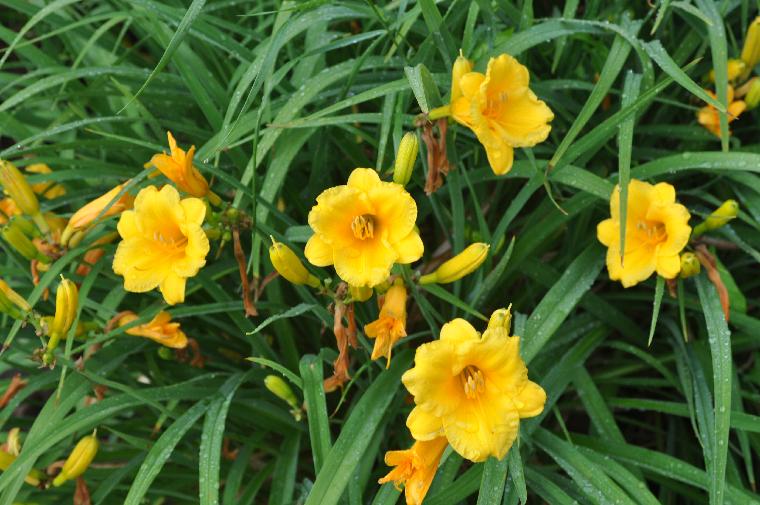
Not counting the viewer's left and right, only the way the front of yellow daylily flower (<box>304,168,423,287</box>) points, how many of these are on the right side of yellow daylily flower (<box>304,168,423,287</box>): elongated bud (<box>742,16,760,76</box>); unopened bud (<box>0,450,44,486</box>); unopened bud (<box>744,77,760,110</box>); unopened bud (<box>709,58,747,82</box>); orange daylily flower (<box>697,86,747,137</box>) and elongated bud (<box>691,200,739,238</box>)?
1

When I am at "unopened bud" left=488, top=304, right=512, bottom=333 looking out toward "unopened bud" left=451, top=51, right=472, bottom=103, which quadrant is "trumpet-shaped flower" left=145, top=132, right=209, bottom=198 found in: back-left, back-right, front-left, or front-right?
front-left

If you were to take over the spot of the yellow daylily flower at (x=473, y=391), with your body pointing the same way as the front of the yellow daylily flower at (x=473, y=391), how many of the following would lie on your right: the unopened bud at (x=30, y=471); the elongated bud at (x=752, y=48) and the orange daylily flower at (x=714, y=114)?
1

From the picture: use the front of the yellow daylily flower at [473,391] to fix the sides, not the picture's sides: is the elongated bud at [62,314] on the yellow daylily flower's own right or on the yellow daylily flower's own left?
on the yellow daylily flower's own right

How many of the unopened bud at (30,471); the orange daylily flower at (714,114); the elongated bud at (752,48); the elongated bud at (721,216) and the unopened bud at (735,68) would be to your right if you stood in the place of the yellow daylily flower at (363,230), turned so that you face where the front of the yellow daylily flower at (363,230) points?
1

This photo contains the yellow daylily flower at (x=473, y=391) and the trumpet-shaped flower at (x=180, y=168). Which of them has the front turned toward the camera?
the yellow daylily flower

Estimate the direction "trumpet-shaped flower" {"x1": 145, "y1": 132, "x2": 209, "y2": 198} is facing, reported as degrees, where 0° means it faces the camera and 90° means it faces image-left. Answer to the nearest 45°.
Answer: approximately 90°

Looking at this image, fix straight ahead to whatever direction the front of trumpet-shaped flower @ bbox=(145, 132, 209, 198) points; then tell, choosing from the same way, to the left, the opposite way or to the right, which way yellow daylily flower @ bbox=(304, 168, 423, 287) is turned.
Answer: to the left

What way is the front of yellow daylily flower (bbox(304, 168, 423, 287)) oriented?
toward the camera

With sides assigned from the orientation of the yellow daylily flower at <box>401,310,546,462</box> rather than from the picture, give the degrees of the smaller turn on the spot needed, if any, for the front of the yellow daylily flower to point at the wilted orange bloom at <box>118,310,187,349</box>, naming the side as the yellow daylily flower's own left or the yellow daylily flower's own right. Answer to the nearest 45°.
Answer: approximately 135° to the yellow daylily flower's own right

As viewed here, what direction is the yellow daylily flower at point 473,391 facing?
toward the camera
